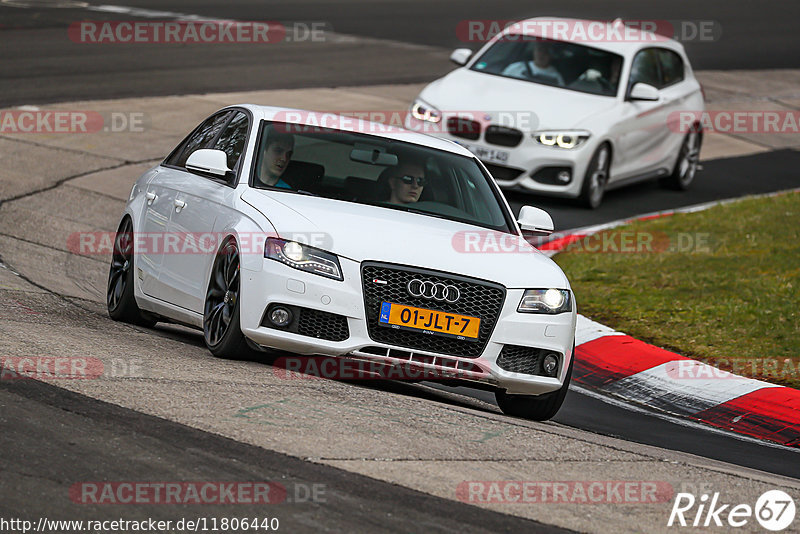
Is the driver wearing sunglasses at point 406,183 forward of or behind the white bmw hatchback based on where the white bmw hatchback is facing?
forward

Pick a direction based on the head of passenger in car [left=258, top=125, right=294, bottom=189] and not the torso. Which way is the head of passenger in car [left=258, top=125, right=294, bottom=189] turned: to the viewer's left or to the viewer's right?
to the viewer's right

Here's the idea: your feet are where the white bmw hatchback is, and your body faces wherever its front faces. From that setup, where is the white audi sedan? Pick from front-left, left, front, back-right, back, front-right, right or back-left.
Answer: front-left

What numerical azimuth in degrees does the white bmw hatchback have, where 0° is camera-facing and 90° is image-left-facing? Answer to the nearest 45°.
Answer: approximately 45°

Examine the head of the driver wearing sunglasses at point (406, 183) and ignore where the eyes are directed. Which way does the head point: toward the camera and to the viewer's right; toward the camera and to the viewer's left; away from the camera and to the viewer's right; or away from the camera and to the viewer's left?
toward the camera and to the viewer's right

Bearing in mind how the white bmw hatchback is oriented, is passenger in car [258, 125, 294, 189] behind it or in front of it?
in front
